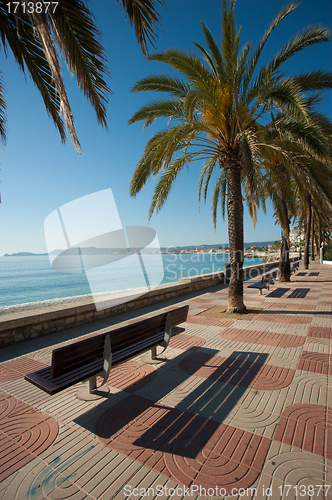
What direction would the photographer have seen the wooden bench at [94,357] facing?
facing away from the viewer and to the left of the viewer

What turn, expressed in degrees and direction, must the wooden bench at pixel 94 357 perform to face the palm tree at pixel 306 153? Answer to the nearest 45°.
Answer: approximately 90° to its right

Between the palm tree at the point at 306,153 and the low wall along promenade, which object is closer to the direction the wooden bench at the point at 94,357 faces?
the low wall along promenade

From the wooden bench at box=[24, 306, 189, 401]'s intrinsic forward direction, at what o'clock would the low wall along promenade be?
The low wall along promenade is roughly at 1 o'clock from the wooden bench.
